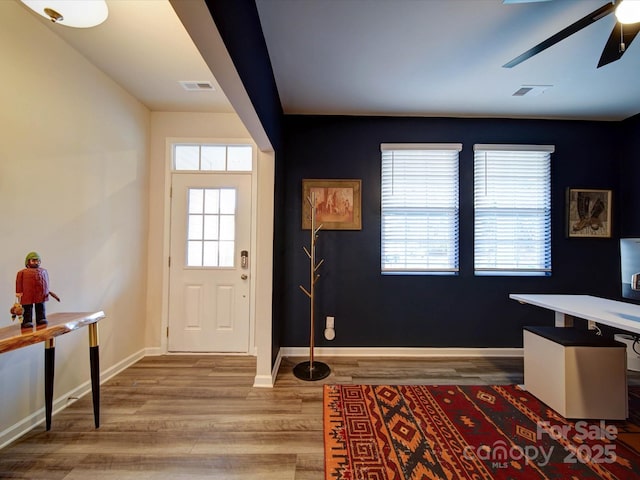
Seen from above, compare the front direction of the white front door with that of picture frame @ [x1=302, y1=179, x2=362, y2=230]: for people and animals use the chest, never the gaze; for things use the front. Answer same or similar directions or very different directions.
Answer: same or similar directions

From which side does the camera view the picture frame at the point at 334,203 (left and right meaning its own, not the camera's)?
front

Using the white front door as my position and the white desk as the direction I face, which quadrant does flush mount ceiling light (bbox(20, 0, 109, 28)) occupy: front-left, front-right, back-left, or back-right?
front-right

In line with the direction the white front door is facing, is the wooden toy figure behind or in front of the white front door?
in front

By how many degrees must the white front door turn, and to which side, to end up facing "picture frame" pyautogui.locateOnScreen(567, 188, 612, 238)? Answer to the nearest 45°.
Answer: approximately 90° to its left

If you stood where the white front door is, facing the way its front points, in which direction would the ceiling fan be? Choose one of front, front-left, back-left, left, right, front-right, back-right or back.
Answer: front-left

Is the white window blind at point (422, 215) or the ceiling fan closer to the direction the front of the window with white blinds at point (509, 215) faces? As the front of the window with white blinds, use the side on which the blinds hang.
the ceiling fan

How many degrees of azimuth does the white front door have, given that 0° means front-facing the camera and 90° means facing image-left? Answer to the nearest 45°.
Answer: approximately 0°

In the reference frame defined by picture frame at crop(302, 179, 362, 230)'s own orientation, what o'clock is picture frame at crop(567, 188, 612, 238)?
picture frame at crop(567, 188, 612, 238) is roughly at 9 o'clock from picture frame at crop(302, 179, 362, 230).

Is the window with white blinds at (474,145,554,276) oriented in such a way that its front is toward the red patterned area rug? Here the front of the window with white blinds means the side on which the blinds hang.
yes

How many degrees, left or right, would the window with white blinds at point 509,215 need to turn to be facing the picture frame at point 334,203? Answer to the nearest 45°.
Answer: approximately 45° to its right

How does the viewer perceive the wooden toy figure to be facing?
facing the viewer and to the right of the viewer

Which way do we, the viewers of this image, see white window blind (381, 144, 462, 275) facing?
facing the viewer

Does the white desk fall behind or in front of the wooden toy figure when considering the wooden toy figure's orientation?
in front

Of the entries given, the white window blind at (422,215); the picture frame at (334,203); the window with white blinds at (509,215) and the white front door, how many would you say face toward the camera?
4

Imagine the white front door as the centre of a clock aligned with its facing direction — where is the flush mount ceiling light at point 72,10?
The flush mount ceiling light is roughly at 1 o'clock from the white front door.

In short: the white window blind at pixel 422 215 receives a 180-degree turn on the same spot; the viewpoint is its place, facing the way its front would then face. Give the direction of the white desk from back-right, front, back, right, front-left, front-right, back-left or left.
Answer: back-right

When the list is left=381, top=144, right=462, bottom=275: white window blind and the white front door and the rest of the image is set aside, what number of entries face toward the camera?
2

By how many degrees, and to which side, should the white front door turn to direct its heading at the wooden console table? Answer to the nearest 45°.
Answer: approximately 45° to its right
